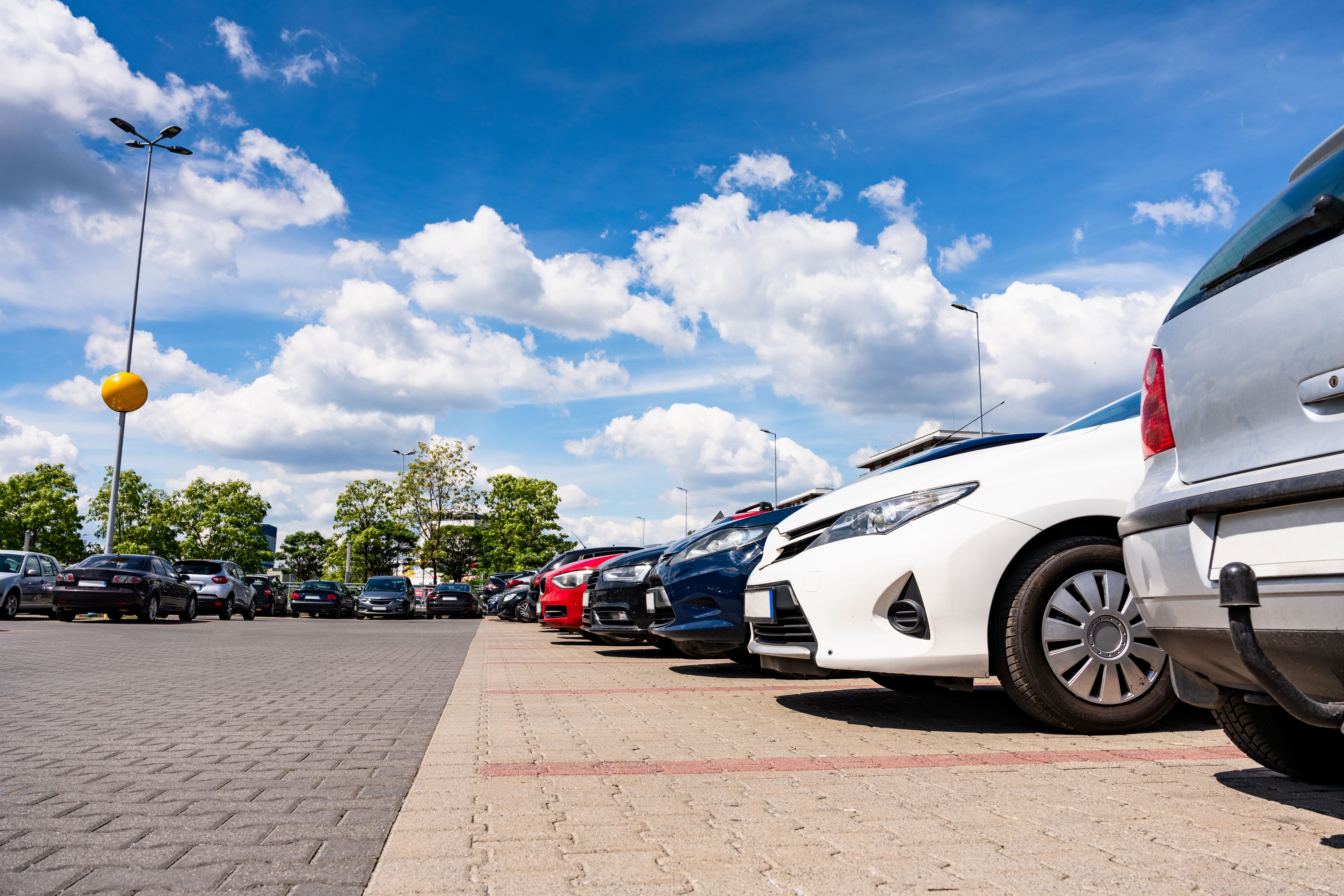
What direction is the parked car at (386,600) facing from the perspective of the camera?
toward the camera

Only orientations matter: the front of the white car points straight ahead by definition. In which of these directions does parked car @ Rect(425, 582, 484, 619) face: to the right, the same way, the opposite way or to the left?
to the right

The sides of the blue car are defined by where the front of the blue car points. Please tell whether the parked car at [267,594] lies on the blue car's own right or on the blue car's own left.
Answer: on the blue car's own right

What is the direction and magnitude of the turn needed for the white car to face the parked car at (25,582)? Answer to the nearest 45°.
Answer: approximately 90° to its right

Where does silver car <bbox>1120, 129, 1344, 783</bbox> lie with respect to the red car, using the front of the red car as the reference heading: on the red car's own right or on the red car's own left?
on the red car's own left

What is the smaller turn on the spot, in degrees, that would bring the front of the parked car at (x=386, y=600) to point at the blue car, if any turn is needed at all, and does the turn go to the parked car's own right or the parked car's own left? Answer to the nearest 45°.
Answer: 0° — it already faces it

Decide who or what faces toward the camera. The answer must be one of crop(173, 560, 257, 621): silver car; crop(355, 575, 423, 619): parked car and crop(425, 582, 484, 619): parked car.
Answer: crop(355, 575, 423, 619): parked car

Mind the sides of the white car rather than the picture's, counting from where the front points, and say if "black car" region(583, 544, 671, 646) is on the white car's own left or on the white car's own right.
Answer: on the white car's own right

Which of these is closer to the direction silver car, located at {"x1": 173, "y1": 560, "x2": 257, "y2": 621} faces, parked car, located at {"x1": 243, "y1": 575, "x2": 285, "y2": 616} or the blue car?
the parked car

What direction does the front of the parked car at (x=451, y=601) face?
away from the camera

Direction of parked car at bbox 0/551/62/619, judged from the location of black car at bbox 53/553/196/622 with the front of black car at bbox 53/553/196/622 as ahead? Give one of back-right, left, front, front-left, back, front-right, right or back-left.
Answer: left

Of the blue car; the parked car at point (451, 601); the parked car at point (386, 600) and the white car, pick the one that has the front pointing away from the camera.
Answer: the parked car at point (451, 601)

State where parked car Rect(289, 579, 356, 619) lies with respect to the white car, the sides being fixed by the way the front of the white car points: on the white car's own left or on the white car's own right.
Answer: on the white car's own right

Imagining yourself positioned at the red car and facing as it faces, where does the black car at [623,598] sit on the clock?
The black car is roughly at 10 o'clock from the red car.

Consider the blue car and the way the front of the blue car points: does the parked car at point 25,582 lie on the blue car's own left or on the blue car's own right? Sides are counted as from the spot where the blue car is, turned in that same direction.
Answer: on the blue car's own right

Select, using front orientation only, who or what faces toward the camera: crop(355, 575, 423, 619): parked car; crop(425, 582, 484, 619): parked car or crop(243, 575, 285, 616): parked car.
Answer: crop(355, 575, 423, 619): parked car

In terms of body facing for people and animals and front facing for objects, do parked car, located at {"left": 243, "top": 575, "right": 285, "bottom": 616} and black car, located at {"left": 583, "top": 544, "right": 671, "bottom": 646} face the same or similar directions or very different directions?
very different directions
